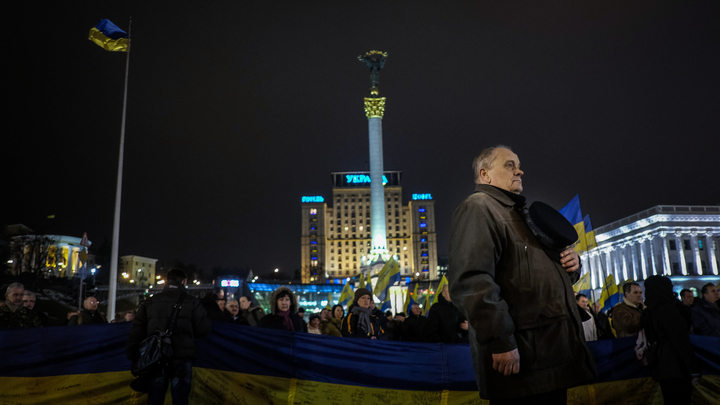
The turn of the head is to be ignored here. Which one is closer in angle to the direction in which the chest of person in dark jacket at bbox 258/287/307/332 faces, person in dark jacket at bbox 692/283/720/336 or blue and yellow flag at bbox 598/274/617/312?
the person in dark jacket

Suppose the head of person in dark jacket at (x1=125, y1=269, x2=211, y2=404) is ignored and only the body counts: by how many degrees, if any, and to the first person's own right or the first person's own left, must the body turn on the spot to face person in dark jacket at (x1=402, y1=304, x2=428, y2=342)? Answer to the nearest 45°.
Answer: approximately 45° to the first person's own right

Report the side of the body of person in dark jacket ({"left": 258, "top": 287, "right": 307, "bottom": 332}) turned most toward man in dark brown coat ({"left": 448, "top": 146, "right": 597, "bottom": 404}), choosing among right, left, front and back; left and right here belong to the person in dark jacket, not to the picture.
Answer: front

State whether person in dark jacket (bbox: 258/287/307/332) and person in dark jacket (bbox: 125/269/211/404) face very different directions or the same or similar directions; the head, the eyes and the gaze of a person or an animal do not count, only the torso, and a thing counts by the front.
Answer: very different directions

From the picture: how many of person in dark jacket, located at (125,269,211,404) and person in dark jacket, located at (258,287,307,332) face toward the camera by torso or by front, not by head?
1

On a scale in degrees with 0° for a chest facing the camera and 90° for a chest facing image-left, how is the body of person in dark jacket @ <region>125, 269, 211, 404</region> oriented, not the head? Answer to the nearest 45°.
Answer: approximately 180°

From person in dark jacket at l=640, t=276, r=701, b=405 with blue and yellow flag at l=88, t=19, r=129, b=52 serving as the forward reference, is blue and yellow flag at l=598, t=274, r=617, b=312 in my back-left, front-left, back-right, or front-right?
front-right

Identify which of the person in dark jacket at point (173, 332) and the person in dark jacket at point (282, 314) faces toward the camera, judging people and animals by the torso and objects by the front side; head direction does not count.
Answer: the person in dark jacket at point (282, 314)

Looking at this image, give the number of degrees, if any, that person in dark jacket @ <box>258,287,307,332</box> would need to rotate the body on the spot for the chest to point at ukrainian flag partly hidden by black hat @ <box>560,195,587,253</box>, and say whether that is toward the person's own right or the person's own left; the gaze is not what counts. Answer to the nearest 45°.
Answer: approximately 135° to the person's own left

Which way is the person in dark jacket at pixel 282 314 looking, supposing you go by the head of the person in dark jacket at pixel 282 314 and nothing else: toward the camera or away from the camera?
toward the camera

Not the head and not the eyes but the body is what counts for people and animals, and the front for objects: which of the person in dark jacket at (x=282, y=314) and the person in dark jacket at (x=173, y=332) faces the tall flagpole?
the person in dark jacket at (x=173, y=332)

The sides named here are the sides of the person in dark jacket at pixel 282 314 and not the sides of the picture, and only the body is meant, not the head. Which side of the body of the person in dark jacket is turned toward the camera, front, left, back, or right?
front

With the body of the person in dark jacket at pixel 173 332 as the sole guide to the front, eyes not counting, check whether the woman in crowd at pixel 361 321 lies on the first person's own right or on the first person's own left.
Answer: on the first person's own right

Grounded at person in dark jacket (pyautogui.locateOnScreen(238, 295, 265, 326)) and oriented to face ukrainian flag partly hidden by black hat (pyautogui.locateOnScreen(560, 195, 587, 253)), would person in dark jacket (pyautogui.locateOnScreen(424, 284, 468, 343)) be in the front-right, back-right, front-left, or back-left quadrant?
front-right

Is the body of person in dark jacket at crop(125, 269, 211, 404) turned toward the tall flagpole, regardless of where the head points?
yes
